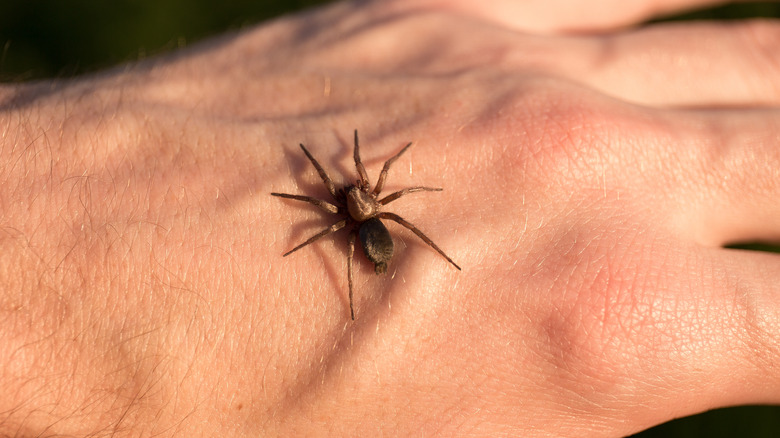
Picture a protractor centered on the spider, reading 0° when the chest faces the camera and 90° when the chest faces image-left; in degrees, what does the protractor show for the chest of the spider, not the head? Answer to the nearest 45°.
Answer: approximately 180°
